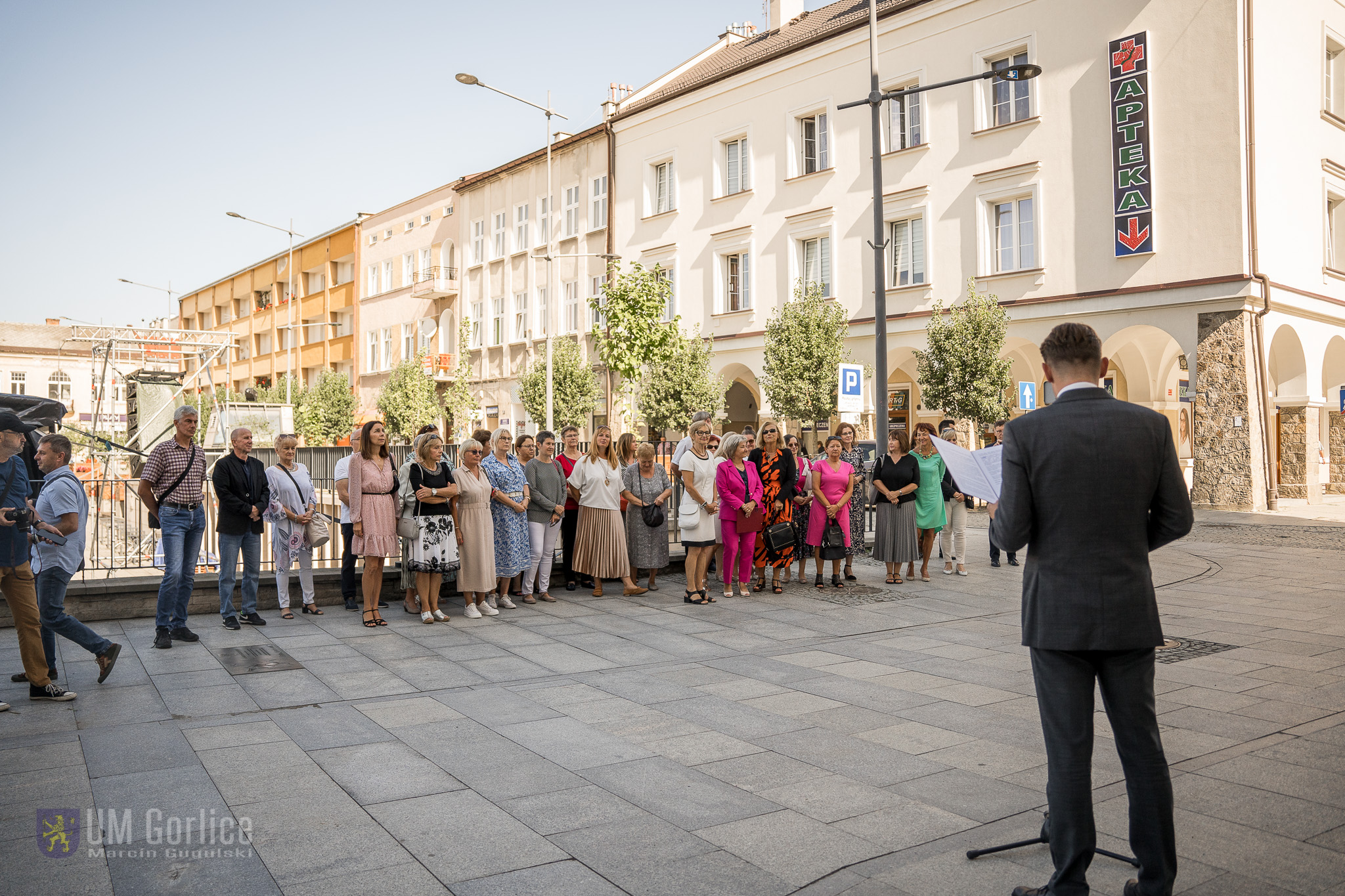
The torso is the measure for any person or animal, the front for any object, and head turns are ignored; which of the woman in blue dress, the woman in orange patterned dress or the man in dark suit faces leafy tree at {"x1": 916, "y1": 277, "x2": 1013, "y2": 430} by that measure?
the man in dark suit

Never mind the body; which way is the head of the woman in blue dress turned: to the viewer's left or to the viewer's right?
to the viewer's right

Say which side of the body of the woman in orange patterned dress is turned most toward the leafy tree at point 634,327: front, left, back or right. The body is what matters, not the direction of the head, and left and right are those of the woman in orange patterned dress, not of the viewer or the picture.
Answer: back

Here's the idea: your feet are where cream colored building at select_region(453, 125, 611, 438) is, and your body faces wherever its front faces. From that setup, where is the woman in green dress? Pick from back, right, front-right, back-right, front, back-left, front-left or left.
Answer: front-left

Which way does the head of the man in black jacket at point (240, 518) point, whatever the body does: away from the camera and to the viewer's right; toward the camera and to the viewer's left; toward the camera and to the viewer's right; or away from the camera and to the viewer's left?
toward the camera and to the viewer's right

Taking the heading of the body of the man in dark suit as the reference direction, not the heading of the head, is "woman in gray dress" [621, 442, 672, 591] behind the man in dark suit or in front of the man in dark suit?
in front

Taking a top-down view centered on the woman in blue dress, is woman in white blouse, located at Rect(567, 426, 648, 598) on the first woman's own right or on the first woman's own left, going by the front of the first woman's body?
on the first woman's own left

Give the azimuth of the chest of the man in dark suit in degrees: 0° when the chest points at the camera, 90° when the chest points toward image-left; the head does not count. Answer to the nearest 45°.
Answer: approximately 180°

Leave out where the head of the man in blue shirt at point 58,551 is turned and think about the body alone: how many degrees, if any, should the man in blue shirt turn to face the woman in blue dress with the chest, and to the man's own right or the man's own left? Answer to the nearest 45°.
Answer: approximately 135° to the man's own right

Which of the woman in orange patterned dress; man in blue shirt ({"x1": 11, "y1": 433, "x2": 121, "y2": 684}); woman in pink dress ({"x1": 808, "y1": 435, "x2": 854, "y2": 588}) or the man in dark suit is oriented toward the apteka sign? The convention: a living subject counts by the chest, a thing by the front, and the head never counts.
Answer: the man in dark suit

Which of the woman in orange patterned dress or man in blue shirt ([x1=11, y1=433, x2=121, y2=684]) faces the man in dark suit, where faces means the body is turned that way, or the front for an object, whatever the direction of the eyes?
the woman in orange patterned dress

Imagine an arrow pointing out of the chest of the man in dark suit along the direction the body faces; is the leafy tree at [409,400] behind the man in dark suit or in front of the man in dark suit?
in front

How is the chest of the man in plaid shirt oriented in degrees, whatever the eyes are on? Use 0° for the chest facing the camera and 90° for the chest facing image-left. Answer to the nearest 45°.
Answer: approximately 315°

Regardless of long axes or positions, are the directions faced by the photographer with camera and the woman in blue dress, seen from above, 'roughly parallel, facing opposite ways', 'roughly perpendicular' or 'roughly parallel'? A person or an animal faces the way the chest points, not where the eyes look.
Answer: roughly perpendicular

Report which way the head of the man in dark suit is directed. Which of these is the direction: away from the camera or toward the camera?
away from the camera

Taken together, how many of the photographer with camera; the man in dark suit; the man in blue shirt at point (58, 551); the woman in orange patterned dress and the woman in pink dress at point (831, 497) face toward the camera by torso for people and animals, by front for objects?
2
